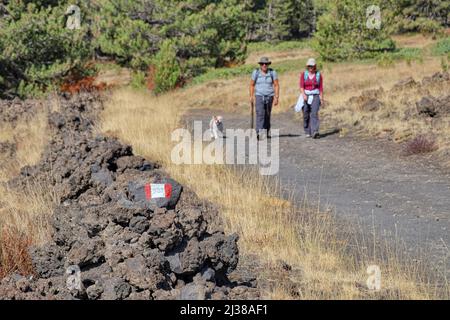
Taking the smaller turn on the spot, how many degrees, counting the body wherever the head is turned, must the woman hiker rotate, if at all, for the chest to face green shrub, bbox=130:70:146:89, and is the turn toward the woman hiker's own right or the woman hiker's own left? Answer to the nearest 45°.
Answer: approximately 135° to the woman hiker's own right

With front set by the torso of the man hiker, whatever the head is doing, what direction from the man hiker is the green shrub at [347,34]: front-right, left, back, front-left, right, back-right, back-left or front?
back

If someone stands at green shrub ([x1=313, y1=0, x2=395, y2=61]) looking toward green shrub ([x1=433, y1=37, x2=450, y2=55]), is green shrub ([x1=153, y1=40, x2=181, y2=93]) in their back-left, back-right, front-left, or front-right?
back-right

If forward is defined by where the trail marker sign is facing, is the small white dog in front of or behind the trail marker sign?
behind

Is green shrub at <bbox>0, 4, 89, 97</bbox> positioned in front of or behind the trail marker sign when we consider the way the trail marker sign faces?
behind

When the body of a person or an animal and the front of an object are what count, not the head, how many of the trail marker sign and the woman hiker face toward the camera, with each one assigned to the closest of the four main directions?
2

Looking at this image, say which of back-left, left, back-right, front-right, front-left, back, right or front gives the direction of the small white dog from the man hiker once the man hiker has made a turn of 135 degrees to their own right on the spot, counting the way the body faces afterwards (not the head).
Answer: front

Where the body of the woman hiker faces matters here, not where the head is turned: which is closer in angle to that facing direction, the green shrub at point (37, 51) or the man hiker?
the man hiker

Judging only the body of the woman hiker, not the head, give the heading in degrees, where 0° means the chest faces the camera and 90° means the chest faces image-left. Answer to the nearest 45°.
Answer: approximately 0°

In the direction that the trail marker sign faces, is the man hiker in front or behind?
behind

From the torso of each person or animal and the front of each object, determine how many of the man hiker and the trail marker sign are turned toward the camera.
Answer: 2
